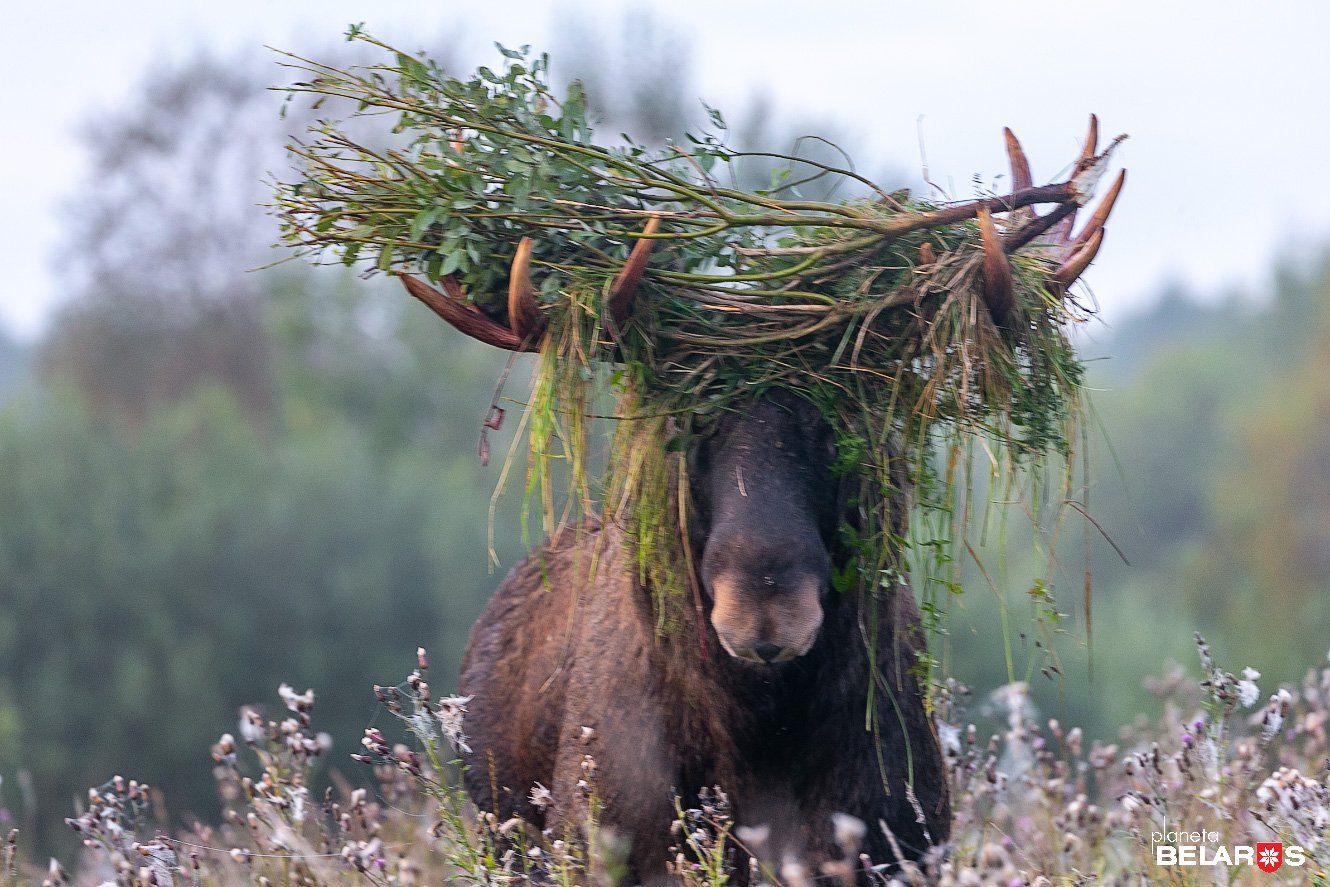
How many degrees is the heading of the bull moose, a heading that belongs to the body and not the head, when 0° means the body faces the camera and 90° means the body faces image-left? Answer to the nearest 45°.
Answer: approximately 0°

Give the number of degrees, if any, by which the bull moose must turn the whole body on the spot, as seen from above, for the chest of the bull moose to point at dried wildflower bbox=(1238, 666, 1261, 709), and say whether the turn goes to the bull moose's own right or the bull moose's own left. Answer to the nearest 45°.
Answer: approximately 90° to the bull moose's own left
